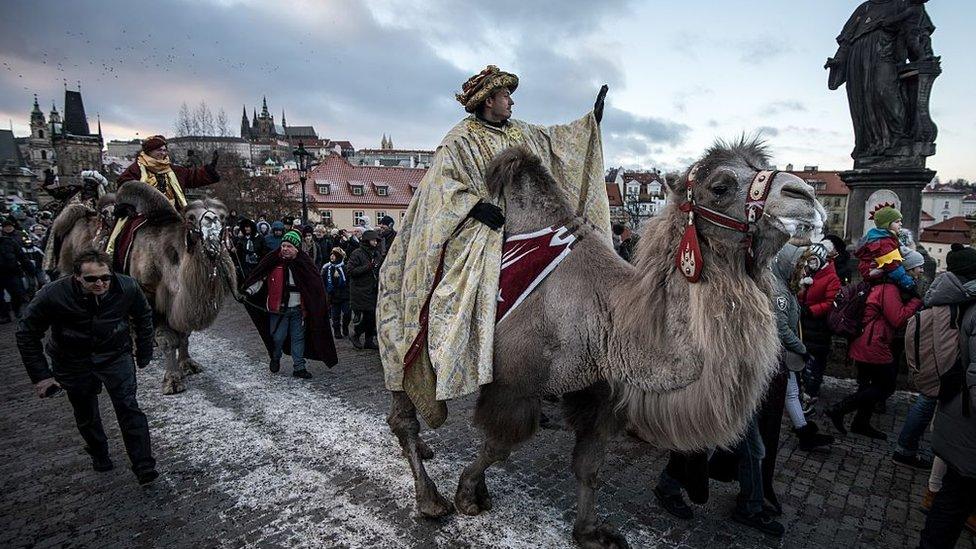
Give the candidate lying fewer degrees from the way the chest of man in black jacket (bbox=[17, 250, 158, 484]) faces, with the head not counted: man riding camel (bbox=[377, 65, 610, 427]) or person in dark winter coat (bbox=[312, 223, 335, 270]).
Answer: the man riding camel

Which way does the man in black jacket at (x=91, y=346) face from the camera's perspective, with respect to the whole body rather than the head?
toward the camera

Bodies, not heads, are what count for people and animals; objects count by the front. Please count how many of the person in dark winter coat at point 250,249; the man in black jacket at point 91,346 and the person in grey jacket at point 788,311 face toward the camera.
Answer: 2

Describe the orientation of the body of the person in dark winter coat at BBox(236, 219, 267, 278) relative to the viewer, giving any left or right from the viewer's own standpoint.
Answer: facing the viewer

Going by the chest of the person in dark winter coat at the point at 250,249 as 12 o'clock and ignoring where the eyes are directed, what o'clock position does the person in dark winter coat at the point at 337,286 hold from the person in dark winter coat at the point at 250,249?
the person in dark winter coat at the point at 337,286 is roughly at 11 o'clock from the person in dark winter coat at the point at 250,249.

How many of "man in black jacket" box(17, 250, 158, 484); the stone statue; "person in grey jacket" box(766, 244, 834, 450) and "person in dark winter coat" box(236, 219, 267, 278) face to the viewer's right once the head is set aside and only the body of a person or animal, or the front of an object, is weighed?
1

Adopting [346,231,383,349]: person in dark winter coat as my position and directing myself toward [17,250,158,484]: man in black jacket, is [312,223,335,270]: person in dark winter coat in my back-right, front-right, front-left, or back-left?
back-right

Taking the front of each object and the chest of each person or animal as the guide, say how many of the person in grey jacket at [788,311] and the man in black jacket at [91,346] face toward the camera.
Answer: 1

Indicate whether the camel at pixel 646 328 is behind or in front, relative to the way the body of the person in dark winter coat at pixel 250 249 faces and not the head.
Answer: in front

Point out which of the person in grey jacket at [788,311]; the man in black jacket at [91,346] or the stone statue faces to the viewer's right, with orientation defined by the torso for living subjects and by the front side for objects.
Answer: the person in grey jacket
